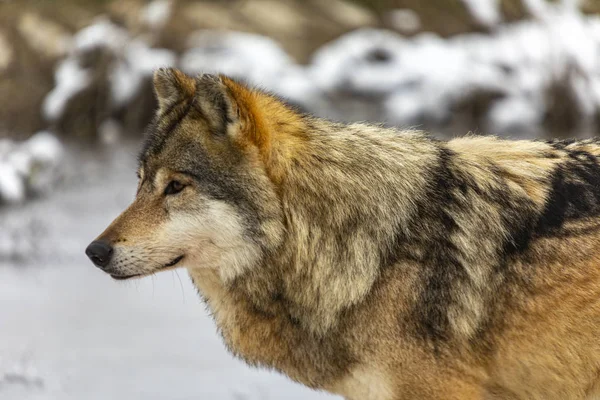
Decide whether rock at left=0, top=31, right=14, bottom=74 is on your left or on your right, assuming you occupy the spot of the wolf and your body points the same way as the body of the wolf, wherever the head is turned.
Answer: on your right

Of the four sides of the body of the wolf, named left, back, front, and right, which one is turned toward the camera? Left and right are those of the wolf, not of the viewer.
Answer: left
